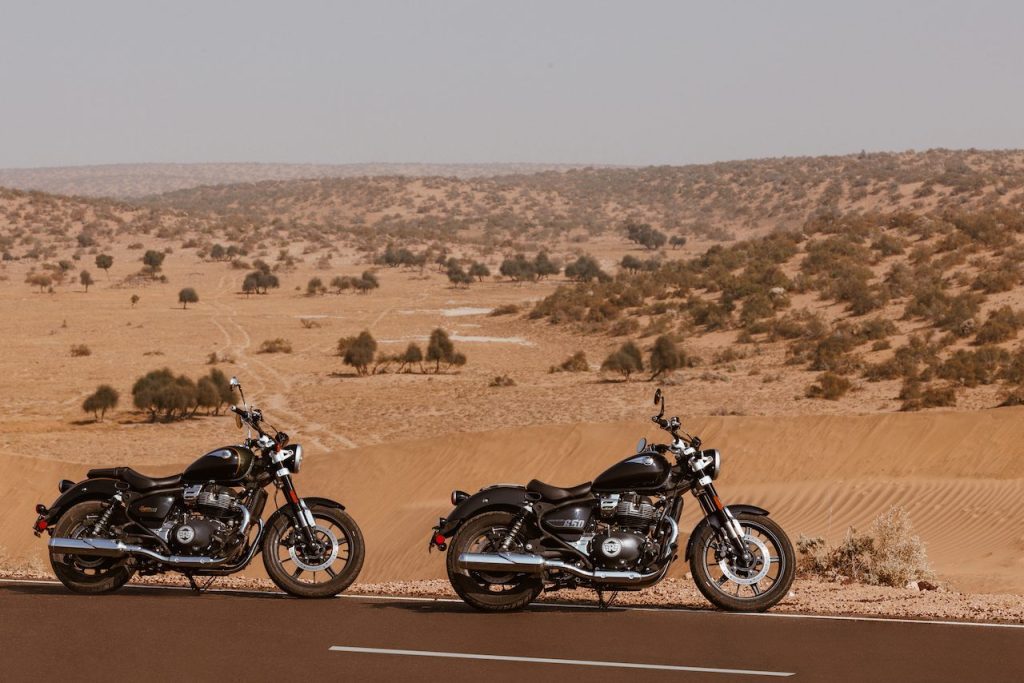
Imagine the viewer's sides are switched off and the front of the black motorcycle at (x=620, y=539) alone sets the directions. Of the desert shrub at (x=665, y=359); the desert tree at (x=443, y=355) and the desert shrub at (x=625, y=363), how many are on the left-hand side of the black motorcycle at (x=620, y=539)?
3

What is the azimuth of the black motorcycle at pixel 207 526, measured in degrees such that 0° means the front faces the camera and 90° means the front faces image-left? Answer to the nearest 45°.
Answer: approximately 270°

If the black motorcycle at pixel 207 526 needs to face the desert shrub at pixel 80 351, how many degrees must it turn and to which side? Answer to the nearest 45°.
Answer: approximately 90° to its left

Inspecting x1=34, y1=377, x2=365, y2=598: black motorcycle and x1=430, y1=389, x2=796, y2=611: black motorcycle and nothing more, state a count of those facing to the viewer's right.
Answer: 2

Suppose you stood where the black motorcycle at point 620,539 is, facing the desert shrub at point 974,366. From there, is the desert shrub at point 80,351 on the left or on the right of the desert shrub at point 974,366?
left

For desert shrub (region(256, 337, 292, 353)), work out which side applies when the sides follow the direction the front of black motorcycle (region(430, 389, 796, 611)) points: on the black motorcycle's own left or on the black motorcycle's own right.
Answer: on the black motorcycle's own left

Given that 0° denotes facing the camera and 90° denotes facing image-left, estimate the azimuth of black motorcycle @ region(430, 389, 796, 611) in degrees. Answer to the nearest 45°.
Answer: approximately 270°

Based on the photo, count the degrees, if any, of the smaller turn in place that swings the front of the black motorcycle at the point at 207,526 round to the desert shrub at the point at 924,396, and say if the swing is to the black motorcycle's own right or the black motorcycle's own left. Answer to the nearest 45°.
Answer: approximately 45° to the black motorcycle's own left

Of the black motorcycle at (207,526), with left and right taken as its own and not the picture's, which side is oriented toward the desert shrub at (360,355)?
left

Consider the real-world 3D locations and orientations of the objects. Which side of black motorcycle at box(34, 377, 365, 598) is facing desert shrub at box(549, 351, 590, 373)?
left
